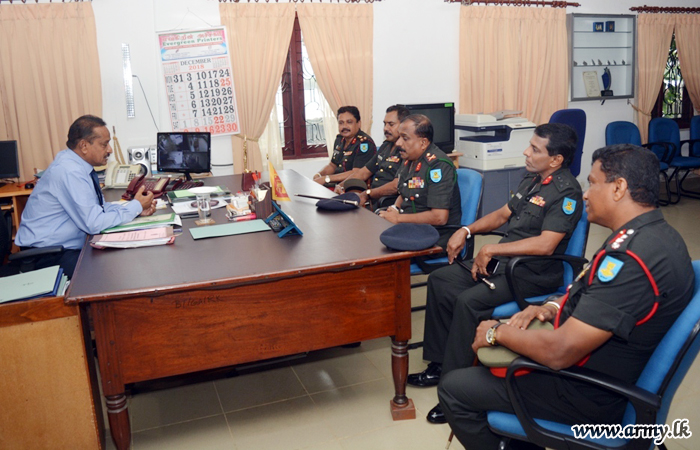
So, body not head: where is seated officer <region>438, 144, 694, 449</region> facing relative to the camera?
to the viewer's left

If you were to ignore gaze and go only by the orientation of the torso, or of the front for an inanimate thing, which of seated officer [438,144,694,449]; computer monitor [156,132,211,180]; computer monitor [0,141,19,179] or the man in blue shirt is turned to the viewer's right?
the man in blue shirt

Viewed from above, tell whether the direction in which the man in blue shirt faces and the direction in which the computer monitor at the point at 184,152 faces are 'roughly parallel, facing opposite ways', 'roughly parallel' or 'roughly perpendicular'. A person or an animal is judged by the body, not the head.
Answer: roughly perpendicular

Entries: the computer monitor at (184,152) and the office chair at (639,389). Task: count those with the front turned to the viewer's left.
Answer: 1

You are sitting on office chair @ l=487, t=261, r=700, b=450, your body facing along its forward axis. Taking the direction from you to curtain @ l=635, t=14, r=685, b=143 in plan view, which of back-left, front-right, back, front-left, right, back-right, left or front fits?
right

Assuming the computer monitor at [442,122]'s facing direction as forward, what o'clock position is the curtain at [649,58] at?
The curtain is roughly at 8 o'clock from the computer monitor.

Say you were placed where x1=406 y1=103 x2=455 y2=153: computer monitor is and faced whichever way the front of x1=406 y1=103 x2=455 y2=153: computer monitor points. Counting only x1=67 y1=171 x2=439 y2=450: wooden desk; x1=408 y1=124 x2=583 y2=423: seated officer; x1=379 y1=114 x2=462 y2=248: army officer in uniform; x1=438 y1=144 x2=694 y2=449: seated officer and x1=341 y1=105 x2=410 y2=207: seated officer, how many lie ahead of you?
5

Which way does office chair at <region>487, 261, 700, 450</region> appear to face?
to the viewer's left

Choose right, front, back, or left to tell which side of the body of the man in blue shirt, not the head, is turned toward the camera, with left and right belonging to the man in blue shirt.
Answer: right

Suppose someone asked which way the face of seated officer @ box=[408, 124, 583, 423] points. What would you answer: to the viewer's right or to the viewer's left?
to the viewer's left

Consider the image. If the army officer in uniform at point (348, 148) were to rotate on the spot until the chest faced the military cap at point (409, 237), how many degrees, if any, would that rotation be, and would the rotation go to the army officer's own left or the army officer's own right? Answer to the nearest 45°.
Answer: approximately 45° to the army officer's own left

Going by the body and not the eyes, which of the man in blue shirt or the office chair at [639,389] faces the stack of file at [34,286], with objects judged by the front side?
the office chair

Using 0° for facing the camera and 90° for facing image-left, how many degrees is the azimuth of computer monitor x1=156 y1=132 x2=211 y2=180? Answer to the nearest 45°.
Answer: approximately 0°
